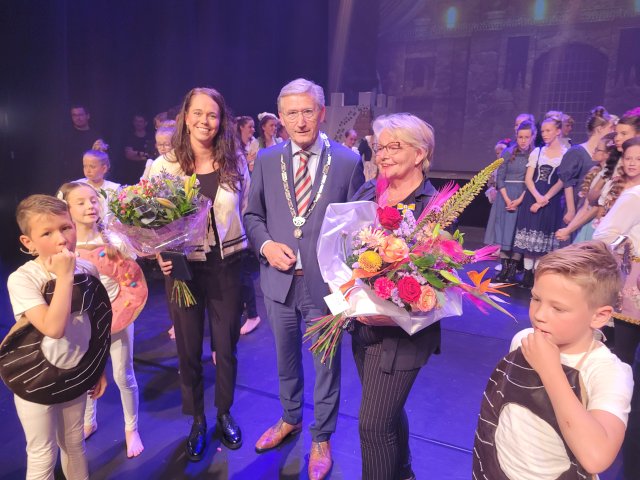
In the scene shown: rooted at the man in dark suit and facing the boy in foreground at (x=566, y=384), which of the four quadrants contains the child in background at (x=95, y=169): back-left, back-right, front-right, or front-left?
back-right

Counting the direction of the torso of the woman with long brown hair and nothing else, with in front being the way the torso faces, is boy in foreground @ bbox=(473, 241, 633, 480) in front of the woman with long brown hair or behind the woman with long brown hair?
in front

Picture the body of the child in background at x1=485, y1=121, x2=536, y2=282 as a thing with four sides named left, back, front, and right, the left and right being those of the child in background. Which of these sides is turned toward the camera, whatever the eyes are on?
front

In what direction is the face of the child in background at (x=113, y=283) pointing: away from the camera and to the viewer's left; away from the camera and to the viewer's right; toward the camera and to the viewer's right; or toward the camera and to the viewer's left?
toward the camera and to the viewer's right

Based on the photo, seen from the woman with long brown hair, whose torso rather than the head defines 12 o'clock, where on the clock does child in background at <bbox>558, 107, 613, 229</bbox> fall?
The child in background is roughly at 8 o'clock from the woman with long brown hair.

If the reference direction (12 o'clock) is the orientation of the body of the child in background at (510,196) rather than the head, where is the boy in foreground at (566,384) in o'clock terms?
The boy in foreground is roughly at 12 o'clock from the child in background.

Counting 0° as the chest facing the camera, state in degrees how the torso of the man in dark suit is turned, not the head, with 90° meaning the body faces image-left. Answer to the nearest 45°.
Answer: approximately 0°

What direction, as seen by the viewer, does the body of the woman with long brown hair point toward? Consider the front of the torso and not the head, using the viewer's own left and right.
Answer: facing the viewer
